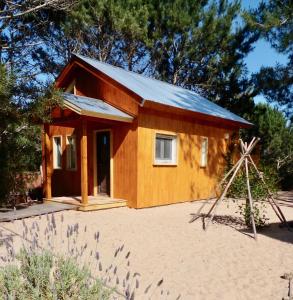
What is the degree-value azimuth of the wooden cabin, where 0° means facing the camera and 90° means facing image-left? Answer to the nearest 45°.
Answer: approximately 45°

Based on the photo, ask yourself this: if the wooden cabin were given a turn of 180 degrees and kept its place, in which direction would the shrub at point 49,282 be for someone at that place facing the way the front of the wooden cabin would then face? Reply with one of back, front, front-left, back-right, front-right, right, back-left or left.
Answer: back-right

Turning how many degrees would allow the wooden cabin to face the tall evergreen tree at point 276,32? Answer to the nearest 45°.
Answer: approximately 135° to its left
